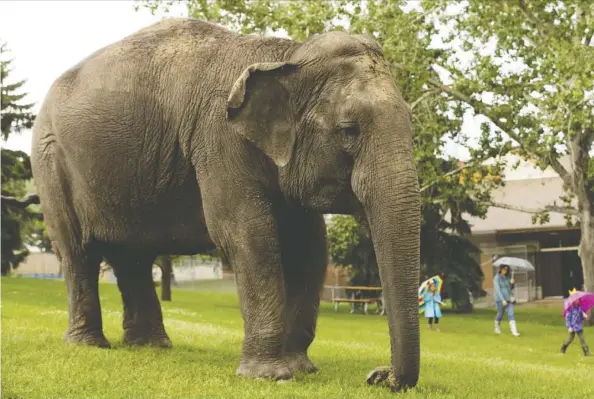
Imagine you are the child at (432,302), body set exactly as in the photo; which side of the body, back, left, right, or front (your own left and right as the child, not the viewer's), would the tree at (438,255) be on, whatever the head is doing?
back

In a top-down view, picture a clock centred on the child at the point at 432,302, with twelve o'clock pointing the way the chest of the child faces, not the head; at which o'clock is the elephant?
The elephant is roughly at 12 o'clock from the child.

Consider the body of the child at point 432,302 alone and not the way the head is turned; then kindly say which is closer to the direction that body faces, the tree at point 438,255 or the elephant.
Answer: the elephant

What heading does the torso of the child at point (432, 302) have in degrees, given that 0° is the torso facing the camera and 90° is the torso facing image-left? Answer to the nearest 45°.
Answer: approximately 0°

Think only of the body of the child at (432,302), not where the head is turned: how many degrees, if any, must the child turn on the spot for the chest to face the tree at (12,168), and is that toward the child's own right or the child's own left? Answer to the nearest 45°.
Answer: approximately 135° to the child's own right
